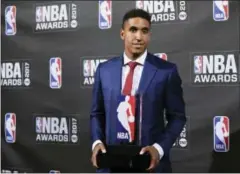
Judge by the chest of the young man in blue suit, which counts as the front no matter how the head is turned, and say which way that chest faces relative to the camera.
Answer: toward the camera
